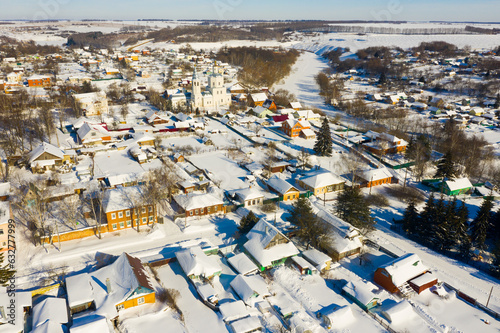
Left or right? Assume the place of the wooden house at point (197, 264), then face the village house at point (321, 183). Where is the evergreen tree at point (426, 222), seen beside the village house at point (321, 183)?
right

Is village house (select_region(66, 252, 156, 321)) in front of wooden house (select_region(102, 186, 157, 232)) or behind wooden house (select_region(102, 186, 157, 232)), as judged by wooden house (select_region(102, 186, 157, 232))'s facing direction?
in front

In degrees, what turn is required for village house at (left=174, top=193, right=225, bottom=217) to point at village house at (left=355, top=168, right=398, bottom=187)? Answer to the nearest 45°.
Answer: approximately 90° to its left

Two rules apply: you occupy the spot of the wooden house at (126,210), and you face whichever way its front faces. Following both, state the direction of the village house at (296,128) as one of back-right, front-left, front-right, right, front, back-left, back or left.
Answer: back-left

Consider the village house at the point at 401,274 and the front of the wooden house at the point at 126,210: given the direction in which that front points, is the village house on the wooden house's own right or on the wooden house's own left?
on the wooden house's own left

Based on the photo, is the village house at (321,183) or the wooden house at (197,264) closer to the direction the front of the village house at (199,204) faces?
the wooden house

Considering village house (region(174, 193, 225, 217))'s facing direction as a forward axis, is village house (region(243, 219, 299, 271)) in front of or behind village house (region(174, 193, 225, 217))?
in front

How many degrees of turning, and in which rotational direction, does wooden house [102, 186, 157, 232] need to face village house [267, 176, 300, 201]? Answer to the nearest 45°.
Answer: approximately 90° to its left

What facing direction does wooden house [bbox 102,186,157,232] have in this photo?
toward the camera

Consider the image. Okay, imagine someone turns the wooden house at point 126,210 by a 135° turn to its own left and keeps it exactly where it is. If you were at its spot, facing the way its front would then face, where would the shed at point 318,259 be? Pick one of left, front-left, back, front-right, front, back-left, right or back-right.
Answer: right

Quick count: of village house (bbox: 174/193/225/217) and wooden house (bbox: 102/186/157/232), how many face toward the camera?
2

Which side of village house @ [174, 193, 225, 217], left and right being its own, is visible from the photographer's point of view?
front

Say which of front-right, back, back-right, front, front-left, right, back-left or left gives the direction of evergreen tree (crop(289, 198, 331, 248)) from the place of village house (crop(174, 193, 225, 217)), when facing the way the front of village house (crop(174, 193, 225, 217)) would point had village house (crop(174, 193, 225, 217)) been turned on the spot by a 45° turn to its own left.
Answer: front

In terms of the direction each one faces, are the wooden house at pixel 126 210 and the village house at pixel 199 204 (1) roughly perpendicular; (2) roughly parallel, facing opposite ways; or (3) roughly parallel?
roughly parallel

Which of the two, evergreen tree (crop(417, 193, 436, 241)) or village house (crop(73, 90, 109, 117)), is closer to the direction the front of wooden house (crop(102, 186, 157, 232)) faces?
the evergreen tree

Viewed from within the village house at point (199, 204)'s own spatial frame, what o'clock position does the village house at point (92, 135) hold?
the village house at point (92, 135) is roughly at 5 o'clock from the village house at point (199, 204).

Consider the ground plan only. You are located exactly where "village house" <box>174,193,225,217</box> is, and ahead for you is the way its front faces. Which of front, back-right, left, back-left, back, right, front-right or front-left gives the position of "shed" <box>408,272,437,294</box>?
front-left
